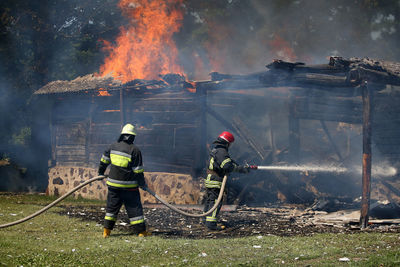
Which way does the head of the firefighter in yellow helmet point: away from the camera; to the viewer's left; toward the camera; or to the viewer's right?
away from the camera

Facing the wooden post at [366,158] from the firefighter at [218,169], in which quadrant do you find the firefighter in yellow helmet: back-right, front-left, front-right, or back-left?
back-right

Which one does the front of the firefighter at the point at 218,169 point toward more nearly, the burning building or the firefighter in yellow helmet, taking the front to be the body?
the burning building

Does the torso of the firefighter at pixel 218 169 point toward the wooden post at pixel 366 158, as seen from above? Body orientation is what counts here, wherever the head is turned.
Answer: yes

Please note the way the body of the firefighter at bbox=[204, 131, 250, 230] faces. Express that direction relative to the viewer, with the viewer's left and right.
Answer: facing to the right of the viewer

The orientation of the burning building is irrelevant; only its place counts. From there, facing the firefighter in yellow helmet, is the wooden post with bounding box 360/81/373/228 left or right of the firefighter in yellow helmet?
left
